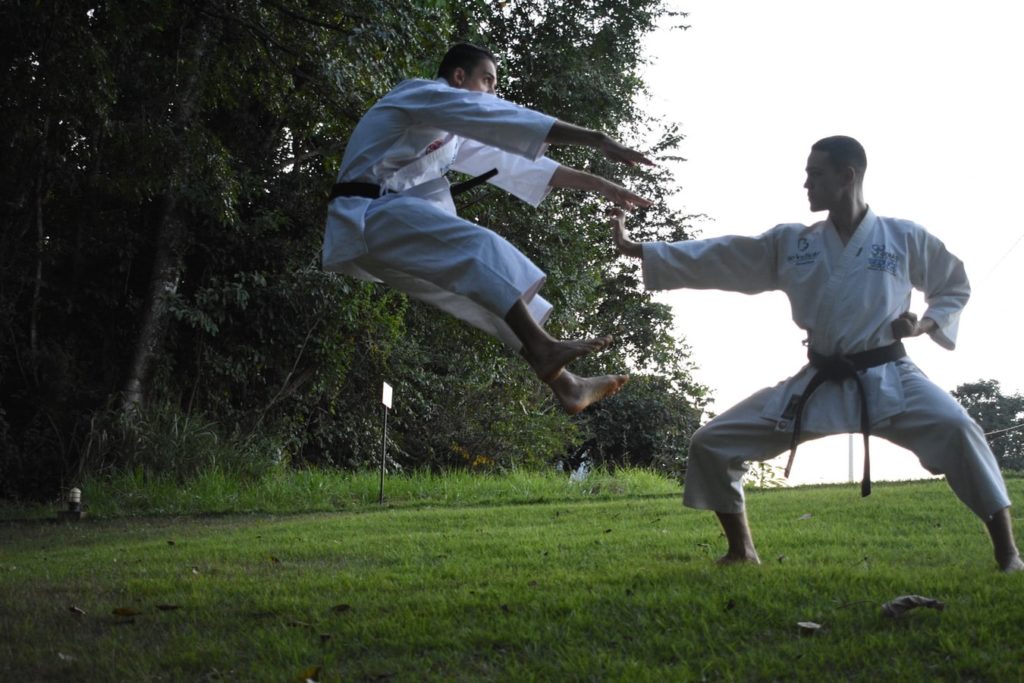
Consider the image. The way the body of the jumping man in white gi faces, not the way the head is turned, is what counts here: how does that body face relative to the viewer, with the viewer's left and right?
facing to the right of the viewer

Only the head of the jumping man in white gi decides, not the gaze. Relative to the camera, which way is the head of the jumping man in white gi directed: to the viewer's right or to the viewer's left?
to the viewer's right

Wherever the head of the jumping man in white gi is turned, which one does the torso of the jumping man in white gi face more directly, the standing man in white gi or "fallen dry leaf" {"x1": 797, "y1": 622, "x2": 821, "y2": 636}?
the standing man in white gi

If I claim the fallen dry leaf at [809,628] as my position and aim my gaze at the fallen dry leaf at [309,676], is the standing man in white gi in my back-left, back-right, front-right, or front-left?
back-right

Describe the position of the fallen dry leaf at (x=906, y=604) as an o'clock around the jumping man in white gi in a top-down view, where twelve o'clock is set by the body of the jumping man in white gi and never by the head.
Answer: The fallen dry leaf is roughly at 1 o'clock from the jumping man in white gi.

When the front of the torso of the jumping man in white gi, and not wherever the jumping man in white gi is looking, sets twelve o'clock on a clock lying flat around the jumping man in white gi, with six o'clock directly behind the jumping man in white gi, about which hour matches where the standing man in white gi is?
The standing man in white gi is roughly at 12 o'clock from the jumping man in white gi.

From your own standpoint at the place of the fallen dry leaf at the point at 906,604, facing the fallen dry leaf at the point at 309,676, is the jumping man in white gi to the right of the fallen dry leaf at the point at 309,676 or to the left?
right

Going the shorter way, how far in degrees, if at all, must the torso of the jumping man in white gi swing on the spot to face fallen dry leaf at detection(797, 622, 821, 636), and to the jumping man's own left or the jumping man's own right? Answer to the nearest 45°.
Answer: approximately 45° to the jumping man's own right
